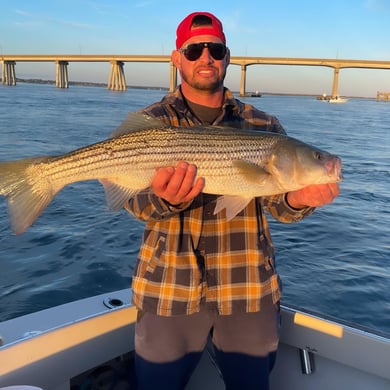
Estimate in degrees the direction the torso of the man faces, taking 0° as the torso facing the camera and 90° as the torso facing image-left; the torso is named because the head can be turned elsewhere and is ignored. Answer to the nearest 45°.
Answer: approximately 0°
